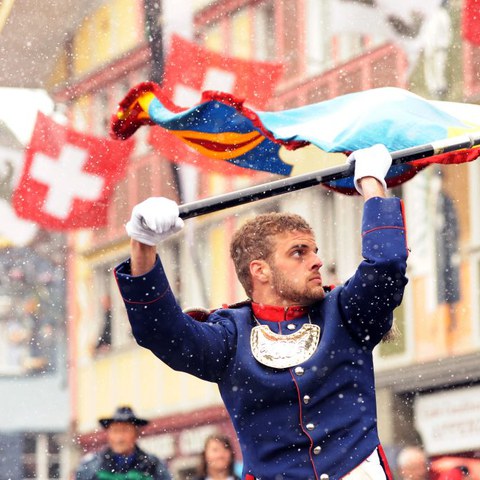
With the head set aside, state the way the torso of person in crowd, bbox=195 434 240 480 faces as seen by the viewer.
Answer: toward the camera

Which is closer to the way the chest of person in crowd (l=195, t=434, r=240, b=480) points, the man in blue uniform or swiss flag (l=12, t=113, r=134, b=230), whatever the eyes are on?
the man in blue uniform

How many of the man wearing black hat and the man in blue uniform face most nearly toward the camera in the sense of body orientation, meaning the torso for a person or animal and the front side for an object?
2

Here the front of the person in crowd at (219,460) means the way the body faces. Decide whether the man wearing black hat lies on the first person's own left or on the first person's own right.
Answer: on the first person's own right

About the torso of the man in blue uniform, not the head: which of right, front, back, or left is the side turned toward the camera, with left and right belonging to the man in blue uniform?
front

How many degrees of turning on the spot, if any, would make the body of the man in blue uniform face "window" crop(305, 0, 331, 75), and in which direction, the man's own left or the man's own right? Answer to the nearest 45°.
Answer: approximately 180°

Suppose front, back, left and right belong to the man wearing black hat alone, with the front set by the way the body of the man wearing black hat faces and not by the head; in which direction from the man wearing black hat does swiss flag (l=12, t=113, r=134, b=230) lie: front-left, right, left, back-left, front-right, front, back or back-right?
back

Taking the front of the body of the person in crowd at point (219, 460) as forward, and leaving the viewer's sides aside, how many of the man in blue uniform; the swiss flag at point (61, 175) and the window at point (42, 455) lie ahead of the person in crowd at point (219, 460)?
1

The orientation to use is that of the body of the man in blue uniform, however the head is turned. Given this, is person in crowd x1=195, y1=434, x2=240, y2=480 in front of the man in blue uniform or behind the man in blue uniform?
behind

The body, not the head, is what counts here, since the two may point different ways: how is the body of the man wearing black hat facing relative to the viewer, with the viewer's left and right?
facing the viewer
